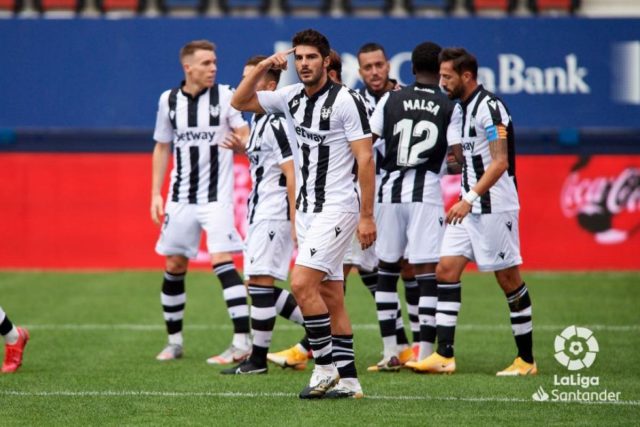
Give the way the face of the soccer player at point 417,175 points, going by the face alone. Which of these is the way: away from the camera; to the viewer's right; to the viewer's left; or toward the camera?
away from the camera

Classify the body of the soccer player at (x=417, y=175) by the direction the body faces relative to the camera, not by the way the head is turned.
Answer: away from the camera

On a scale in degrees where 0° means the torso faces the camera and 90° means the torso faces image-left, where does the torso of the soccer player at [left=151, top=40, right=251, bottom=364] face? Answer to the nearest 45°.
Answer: approximately 0°

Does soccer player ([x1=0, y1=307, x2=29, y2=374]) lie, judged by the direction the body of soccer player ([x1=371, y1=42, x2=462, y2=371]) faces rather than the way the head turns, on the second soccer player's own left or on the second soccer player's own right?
on the second soccer player's own left

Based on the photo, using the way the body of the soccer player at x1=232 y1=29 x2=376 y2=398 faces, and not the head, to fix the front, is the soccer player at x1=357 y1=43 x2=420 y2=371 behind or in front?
behind

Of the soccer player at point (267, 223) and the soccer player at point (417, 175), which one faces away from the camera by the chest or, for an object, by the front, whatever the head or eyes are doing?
the soccer player at point (417, 175)
